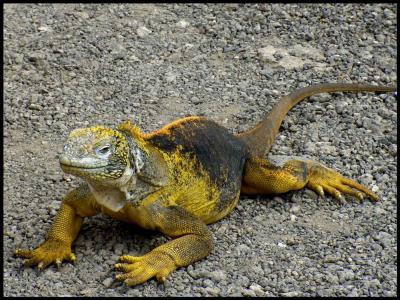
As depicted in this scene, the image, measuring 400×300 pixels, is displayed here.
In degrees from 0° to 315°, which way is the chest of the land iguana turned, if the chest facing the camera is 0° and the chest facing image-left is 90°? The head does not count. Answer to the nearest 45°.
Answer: approximately 45°
